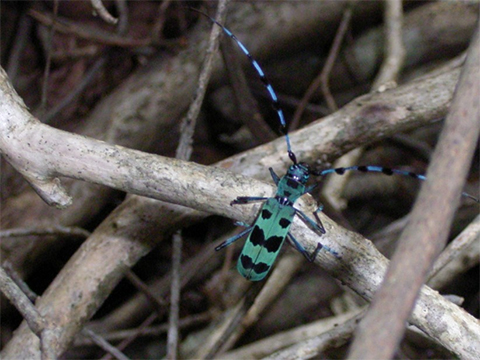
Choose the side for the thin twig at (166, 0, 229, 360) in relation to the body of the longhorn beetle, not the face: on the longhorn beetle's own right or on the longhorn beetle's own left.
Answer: on the longhorn beetle's own left

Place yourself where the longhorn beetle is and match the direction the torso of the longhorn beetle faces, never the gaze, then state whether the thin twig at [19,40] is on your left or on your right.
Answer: on your left

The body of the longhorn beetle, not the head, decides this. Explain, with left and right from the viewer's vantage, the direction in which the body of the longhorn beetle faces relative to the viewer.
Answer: facing away from the viewer and to the right of the viewer

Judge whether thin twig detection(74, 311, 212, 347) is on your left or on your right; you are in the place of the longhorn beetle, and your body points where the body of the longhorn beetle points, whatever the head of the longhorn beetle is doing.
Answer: on your left

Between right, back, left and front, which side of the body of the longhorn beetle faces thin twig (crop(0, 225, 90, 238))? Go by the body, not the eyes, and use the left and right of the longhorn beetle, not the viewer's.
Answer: left
